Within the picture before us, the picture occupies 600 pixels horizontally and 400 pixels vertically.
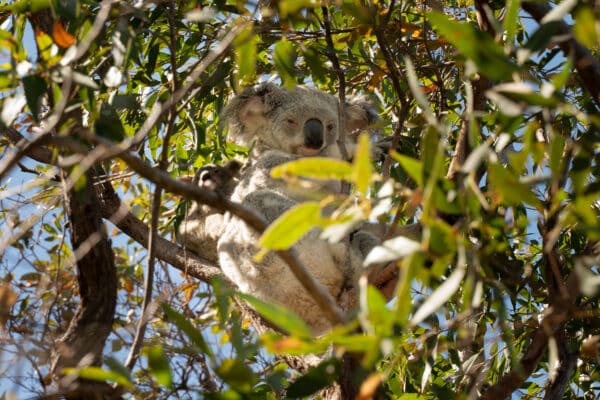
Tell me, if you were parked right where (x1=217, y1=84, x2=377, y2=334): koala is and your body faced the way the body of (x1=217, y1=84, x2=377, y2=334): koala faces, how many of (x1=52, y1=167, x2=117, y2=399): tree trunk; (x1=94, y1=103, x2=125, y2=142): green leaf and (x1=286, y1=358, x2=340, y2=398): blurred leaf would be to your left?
0

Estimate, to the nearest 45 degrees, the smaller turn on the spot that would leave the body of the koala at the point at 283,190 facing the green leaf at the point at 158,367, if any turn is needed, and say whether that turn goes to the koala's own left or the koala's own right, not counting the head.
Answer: approximately 45° to the koala's own right

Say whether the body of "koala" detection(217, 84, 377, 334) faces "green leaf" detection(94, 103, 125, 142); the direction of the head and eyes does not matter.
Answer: no

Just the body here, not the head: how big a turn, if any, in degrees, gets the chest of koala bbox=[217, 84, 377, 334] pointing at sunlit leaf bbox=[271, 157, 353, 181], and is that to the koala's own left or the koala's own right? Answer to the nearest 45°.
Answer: approximately 45° to the koala's own right

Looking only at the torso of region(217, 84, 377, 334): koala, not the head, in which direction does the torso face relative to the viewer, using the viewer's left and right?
facing the viewer and to the right of the viewer

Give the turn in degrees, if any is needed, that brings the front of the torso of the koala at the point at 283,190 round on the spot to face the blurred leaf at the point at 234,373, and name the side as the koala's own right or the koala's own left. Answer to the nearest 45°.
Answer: approximately 45° to the koala's own right

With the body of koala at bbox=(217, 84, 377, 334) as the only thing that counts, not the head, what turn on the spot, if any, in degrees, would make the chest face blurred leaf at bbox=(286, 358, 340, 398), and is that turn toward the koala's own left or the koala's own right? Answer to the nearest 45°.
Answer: approximately 45° to the koala's own right

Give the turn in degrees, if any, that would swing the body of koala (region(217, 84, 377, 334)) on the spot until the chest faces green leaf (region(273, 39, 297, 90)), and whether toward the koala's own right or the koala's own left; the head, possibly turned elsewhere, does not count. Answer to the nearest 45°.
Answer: approximately 45° to the koala's own right
